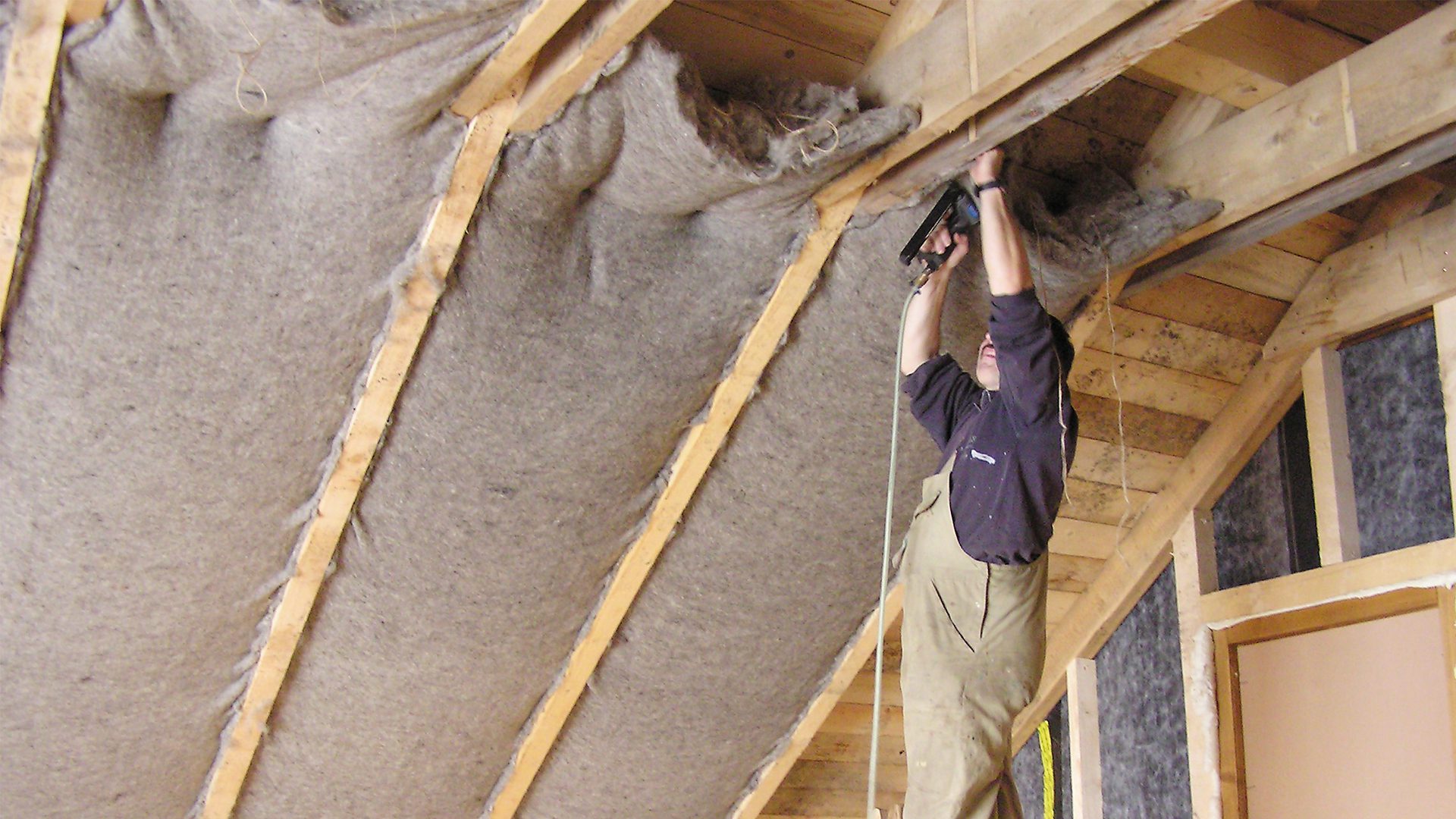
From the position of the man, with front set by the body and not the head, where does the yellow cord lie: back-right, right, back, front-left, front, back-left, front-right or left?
back-right

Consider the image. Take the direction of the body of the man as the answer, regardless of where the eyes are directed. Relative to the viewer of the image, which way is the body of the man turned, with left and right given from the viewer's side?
facing the viewer and to the left of the viewer

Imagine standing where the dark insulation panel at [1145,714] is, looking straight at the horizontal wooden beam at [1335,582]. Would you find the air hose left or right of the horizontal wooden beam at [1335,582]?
right

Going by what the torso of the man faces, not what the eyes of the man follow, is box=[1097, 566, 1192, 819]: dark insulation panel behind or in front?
behind

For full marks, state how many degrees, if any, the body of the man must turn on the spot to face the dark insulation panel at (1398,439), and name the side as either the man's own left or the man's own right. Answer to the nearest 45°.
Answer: approximately 180°

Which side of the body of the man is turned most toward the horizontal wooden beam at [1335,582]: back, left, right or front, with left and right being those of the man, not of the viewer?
back

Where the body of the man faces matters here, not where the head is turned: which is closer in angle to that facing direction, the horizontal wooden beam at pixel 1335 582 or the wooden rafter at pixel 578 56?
the wooden rafter

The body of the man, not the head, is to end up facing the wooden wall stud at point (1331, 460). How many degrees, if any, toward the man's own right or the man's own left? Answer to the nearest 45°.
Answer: approximately 180°

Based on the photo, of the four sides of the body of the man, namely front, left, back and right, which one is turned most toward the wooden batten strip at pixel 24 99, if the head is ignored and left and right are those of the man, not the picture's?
front

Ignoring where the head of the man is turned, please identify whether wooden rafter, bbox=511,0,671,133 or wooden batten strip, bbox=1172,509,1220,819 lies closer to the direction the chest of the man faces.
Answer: the wooden rafter

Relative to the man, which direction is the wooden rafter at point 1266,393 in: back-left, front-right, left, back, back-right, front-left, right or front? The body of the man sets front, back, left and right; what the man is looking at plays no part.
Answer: back
